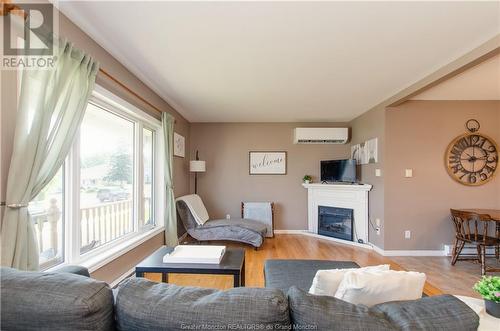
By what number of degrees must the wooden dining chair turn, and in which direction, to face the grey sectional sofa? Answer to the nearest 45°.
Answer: approximately 135° to its right

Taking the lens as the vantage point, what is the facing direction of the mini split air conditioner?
facing the viewer

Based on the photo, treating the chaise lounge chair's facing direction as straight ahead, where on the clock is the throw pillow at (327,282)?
The throw pillow is roughly at 1 o'clock from the chaise lounge chair.

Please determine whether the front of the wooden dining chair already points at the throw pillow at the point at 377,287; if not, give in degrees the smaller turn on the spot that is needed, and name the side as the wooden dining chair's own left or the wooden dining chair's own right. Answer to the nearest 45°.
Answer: approximately 135° to the wooden dining chair's own right

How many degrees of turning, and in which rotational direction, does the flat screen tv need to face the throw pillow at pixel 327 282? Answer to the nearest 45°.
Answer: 0° — it already faces it

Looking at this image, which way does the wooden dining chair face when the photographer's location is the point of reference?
facing away from the viewer and to the right of the viewer

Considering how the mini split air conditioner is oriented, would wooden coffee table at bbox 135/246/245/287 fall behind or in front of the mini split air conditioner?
in front

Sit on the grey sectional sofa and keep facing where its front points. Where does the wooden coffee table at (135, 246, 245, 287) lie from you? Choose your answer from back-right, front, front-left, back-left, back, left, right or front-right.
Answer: front

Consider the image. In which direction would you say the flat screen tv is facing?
toward the camera

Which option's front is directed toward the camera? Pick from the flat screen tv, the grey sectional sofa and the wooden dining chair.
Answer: the flat screen tv

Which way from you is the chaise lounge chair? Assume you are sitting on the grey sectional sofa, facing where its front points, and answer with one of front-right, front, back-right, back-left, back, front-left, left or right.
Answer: front

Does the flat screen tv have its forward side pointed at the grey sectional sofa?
yes

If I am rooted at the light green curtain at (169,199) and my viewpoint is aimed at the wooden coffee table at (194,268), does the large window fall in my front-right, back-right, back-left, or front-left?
front-right

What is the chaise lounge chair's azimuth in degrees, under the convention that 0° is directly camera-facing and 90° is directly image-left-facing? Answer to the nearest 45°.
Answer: approximately 315°

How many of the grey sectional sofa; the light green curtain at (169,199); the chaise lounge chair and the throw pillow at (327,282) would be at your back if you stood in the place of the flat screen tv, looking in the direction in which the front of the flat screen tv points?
0

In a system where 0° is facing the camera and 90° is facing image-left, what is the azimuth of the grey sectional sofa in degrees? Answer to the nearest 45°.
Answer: approximately 180°

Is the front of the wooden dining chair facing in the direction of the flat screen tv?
no

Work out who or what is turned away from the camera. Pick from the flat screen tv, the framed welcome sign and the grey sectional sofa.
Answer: the grey sectional sofa

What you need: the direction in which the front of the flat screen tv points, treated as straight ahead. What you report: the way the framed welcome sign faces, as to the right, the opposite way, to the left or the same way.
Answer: the same way

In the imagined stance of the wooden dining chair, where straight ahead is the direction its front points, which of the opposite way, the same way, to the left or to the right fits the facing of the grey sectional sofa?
to the left
